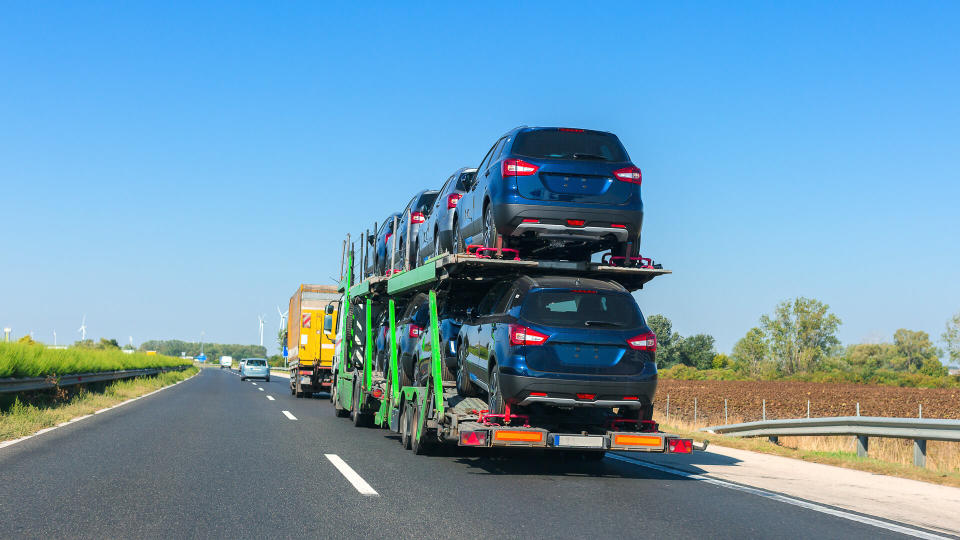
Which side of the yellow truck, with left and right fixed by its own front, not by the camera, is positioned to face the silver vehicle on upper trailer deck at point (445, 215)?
back

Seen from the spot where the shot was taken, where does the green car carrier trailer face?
facing away from the viewer and to the left of the viewer

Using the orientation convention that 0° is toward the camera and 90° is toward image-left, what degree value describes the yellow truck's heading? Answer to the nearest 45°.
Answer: approximately 180°

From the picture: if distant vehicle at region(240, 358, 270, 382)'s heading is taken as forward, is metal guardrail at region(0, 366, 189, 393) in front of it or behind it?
behind

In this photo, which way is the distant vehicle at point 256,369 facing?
away from the camera

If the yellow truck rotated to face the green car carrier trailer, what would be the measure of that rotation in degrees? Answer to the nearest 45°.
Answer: approximately 180°

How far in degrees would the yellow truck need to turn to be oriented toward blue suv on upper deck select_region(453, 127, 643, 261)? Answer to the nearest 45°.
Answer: approximately 180°

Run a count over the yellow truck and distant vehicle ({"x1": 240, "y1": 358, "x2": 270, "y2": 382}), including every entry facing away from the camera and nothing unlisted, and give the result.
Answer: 2

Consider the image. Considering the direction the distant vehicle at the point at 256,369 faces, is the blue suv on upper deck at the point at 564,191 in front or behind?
behind

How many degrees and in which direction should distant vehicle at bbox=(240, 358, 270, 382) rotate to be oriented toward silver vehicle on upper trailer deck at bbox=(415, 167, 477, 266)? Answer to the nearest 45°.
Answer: approximately 180°

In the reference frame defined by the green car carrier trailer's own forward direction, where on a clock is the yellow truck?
The yellow truck is roughly at 1 o'clock from the green car carrier trailer.

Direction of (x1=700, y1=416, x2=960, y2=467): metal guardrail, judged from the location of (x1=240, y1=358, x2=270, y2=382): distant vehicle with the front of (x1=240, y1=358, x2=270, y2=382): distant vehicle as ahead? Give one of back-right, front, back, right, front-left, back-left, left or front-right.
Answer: back
